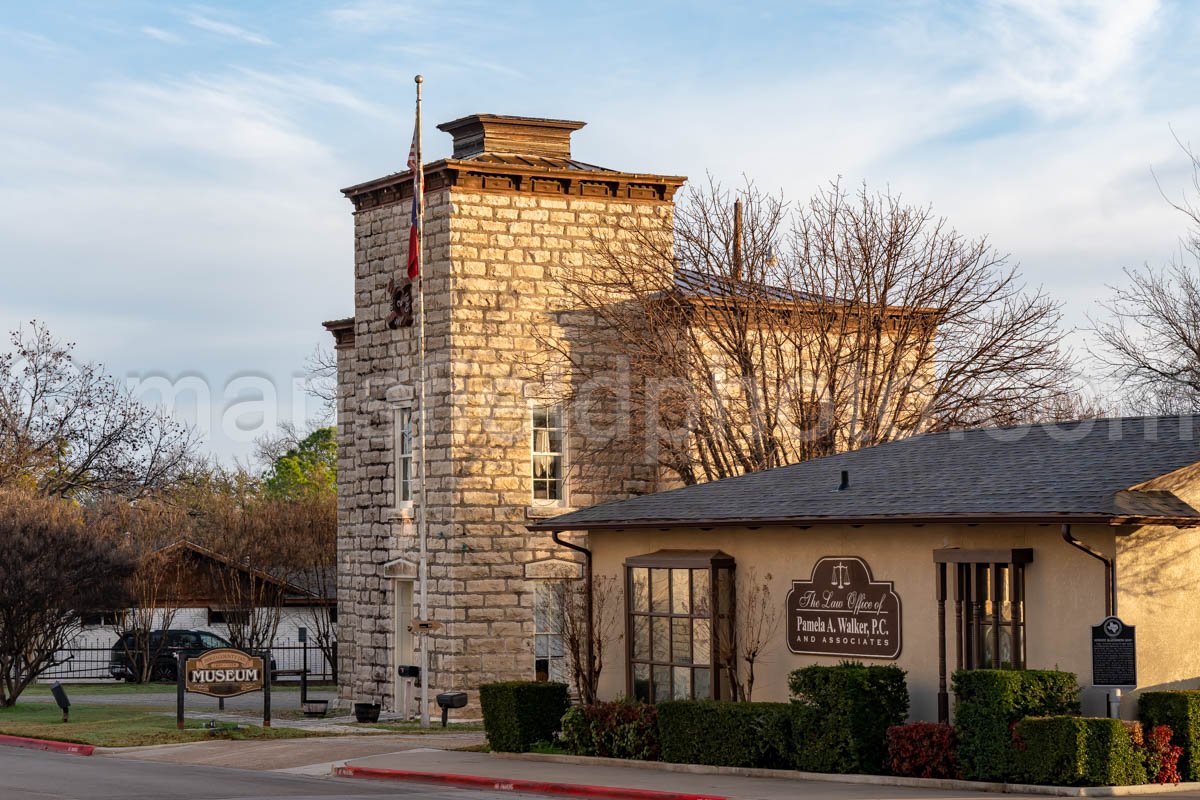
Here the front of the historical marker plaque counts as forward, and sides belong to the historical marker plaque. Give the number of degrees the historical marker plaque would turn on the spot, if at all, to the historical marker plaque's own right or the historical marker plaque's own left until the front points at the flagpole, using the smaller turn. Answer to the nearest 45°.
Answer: approximately 135° to the historical marker plaque's own right

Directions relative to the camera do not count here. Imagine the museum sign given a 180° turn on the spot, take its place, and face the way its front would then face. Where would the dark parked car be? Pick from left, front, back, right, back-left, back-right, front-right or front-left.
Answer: front

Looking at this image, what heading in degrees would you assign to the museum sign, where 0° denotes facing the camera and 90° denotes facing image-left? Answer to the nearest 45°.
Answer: approximately 0°

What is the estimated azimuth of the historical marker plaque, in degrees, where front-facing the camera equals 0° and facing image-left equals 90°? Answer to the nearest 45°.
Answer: approximately 0°

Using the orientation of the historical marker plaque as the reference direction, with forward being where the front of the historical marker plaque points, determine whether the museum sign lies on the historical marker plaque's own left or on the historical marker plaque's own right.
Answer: on the historical marker plaque's own right

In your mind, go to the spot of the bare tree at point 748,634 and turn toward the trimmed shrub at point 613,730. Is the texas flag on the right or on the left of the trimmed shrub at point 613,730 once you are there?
right

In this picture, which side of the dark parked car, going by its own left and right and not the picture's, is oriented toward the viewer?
right
